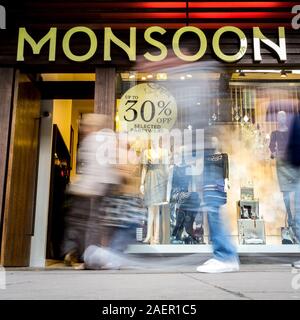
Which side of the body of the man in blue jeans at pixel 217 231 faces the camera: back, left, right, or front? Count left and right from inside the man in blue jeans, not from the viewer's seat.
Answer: left

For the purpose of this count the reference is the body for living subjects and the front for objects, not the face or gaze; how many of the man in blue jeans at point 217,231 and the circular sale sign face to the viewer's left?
1

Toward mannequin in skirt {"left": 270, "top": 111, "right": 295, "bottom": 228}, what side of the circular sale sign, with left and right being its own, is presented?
left

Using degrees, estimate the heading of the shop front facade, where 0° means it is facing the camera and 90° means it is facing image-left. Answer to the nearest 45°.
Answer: approximately 0°

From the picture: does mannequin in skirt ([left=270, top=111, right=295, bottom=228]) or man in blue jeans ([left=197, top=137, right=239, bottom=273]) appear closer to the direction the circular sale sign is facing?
the man in blue jeans

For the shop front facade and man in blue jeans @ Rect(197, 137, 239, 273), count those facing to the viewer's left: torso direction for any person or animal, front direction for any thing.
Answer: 1

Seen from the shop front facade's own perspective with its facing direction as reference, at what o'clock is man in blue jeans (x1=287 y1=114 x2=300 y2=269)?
The man in blue jeans is roughly at 10 o'clock from the shop front facade.

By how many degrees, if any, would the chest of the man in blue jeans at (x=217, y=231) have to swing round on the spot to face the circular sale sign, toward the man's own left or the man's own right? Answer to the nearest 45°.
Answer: approximately 45° to the man's own right

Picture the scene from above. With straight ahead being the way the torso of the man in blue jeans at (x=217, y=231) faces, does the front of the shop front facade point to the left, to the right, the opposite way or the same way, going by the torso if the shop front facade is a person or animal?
to the left

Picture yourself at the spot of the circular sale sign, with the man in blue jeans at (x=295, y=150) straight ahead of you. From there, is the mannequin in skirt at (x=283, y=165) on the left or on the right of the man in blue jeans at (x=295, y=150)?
left
